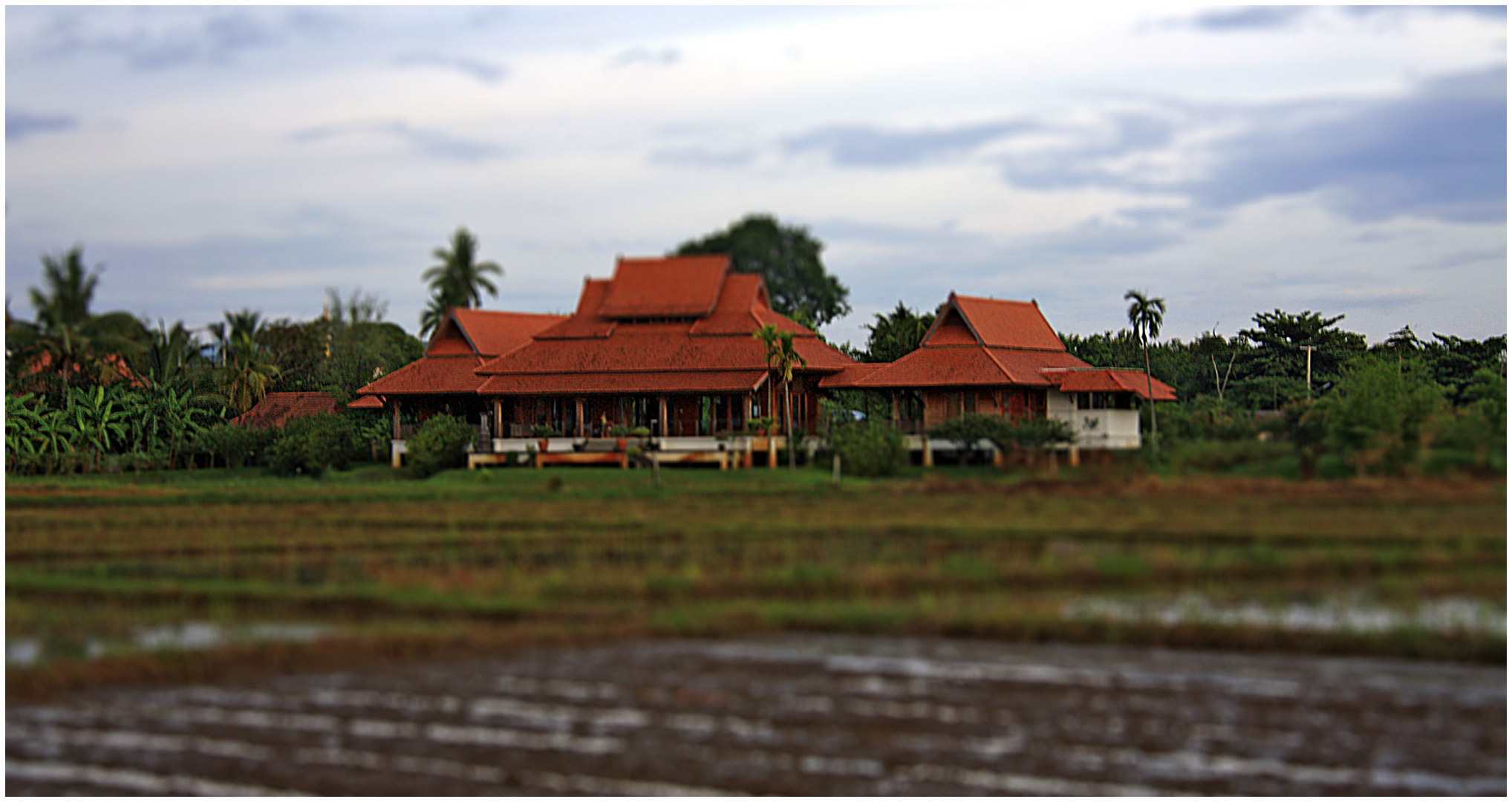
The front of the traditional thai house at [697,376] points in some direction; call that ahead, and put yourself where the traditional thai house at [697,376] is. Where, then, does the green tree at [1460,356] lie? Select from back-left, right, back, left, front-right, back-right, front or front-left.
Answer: left

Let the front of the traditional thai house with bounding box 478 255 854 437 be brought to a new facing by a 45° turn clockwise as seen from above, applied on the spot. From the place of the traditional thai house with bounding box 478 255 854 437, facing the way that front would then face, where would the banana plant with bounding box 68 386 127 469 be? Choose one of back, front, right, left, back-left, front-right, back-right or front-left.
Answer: front-right

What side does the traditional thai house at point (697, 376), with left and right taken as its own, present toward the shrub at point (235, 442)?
right

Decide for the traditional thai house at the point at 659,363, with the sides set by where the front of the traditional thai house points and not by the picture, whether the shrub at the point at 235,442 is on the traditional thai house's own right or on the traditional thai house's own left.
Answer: on the traditional thai house's own right

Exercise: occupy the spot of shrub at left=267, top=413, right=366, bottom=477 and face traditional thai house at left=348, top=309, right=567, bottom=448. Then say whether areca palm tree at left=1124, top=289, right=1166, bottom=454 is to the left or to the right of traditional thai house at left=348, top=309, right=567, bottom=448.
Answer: right

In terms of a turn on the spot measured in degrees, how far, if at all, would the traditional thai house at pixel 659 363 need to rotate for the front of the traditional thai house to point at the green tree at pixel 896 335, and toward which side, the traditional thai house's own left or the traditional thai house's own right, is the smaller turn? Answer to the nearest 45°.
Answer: approximately 135° to the traditional thai house's own left

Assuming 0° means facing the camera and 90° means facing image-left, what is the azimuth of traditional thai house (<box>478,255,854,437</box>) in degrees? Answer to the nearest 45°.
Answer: approximately 0°

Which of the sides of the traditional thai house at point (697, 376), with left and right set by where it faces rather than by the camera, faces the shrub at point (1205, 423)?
left

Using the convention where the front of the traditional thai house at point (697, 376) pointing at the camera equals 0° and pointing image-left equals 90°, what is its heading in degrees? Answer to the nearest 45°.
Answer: approximately 0°

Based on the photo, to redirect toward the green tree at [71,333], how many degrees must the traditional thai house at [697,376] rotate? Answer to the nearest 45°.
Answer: approximately 90° to its right

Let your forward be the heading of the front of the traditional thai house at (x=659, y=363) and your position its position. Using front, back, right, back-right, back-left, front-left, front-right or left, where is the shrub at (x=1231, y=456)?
front-left
